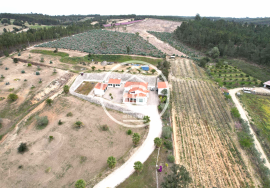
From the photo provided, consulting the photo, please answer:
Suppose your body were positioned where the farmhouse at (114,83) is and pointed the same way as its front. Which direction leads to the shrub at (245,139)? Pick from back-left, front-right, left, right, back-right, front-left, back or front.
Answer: front-left

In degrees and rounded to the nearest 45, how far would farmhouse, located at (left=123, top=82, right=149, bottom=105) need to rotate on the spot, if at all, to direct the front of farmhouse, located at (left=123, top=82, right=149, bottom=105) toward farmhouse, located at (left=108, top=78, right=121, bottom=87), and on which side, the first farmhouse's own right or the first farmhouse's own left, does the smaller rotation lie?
approximately 135° to the first farmhouse's own right

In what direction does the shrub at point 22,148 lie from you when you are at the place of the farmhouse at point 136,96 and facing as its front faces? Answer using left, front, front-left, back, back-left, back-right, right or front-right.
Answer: front-right

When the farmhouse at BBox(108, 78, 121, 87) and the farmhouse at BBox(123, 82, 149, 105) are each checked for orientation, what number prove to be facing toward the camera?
2

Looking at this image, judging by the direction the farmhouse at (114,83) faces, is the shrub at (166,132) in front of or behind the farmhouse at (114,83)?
in front

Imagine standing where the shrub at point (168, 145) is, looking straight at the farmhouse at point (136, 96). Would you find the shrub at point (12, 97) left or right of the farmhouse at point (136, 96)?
left

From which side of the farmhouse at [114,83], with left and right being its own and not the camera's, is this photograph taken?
front

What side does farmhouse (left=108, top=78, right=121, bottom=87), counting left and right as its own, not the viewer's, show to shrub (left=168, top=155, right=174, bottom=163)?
front

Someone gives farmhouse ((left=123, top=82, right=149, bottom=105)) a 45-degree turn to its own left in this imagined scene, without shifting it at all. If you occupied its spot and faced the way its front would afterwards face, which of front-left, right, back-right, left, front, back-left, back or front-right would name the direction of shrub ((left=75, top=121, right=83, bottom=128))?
right

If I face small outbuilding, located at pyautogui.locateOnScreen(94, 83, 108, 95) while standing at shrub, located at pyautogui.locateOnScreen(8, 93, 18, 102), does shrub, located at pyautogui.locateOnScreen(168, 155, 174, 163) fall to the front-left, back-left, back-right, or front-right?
front-right

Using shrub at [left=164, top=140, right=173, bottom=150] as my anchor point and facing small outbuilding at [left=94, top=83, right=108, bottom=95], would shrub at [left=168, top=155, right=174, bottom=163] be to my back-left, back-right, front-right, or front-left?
back-left

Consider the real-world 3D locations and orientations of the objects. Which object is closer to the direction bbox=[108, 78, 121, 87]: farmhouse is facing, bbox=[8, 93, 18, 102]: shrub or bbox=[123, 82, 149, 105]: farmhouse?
the farmhouse

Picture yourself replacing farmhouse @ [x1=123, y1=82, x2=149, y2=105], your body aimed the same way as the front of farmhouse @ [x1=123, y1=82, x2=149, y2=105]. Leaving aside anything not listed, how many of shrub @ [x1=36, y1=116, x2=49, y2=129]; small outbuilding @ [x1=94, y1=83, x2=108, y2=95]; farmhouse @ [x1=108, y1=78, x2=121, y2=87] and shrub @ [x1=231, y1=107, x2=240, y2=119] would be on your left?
1

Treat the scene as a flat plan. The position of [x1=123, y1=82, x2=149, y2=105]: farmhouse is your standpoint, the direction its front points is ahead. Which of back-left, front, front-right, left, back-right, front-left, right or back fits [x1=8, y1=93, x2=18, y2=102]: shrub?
right

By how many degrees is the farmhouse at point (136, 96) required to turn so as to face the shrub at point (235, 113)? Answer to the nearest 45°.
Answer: approximately 90° to its left

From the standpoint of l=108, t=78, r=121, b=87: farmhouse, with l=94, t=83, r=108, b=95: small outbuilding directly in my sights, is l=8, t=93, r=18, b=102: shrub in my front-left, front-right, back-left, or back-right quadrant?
front-right

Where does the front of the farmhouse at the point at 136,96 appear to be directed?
toward the camera

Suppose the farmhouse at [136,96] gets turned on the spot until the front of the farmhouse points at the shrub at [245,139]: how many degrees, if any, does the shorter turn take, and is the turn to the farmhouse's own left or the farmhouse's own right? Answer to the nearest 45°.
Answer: approximately 45° to the farmhouse's own left

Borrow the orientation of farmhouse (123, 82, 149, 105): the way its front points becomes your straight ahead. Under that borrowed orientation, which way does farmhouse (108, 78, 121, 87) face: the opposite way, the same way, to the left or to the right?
the same way
